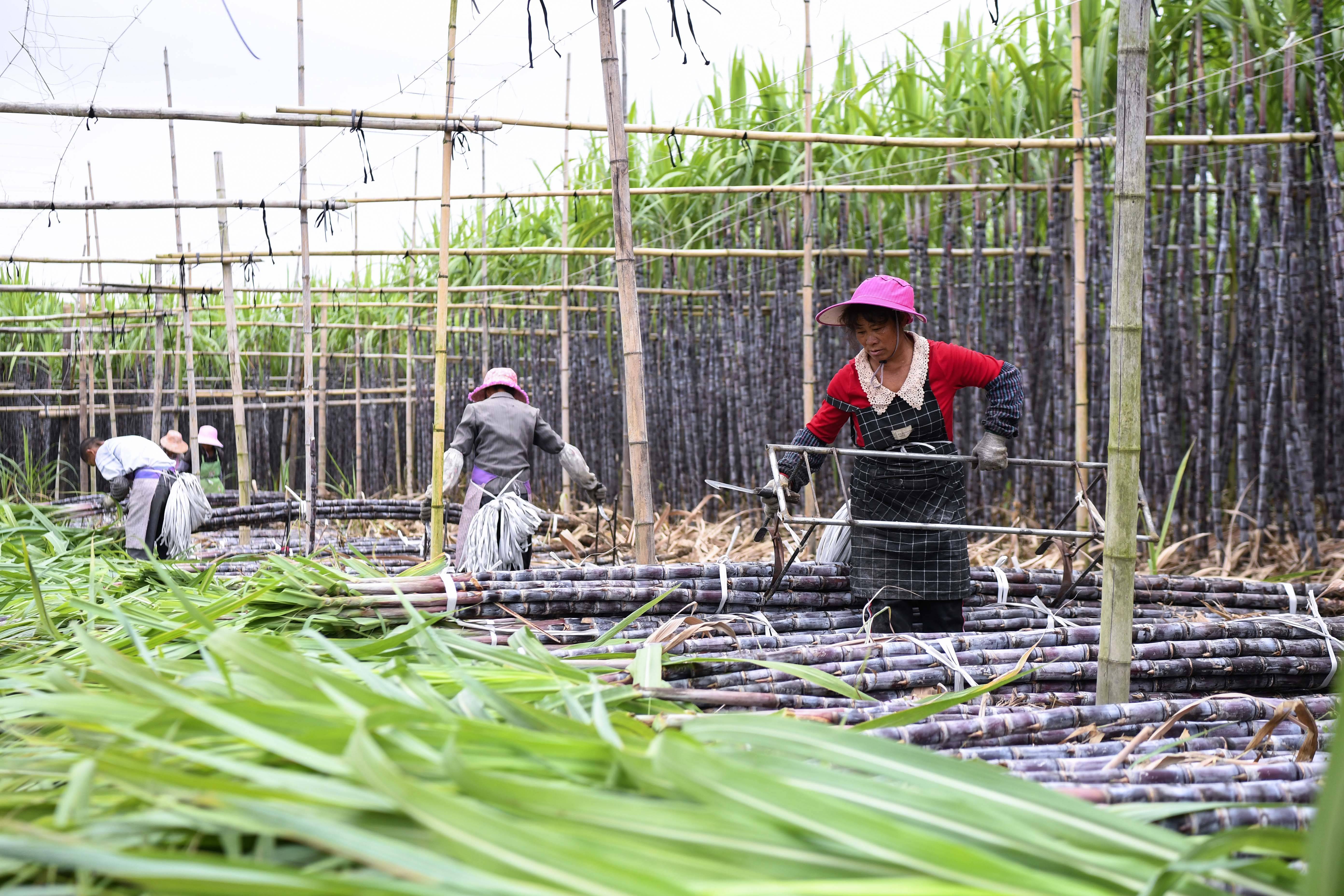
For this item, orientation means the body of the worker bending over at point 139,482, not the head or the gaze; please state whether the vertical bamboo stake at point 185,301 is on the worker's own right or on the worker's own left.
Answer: on the worker's own right

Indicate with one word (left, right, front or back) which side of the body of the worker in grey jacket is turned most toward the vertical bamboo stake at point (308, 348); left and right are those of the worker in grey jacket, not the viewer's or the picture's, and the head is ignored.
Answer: left

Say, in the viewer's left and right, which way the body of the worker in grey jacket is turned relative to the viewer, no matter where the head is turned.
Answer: facing away from the viewer

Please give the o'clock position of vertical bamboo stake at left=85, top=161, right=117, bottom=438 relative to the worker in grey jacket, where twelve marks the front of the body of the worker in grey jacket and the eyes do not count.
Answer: The vertical bamboo stake is roughly at 11 o'clock from the worker in grey jacket.

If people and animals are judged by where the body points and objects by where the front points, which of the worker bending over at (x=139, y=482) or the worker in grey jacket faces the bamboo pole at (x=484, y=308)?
the worker in grey jacket

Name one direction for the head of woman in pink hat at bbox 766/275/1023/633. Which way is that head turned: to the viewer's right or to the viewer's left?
to the viewer's left

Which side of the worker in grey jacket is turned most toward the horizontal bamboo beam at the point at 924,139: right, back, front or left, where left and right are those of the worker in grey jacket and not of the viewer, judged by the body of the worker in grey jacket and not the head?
right

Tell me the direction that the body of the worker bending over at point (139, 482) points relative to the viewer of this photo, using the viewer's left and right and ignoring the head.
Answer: facing to the left of the viewer

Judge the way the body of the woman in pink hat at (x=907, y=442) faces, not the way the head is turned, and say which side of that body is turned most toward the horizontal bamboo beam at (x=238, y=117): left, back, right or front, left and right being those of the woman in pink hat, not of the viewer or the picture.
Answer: right

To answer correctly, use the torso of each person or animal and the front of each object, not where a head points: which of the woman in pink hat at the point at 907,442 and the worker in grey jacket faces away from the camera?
the worker in grey jacket

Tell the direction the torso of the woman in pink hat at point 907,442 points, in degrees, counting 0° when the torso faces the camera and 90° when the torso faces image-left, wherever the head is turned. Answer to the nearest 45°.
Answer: approximately 0°

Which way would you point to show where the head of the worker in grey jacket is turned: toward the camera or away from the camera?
away from the camera

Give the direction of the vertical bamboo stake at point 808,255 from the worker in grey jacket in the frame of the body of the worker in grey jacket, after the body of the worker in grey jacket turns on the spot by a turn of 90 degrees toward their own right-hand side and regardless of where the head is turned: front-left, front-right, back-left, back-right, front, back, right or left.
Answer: front
